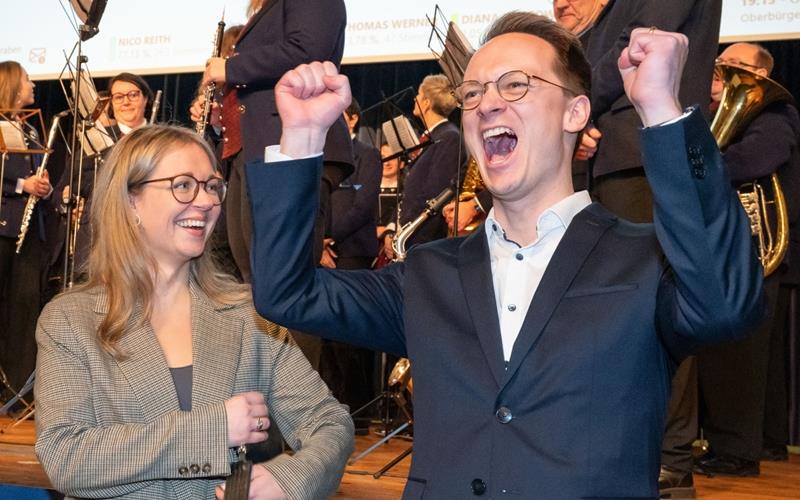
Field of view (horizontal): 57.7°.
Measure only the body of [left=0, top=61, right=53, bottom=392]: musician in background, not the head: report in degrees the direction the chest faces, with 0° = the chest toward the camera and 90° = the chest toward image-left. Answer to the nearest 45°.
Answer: approximately 270°

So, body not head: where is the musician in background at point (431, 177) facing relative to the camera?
to the viewer's left

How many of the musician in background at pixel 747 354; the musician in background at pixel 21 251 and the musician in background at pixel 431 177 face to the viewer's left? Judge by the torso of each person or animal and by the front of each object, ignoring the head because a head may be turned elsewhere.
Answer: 2

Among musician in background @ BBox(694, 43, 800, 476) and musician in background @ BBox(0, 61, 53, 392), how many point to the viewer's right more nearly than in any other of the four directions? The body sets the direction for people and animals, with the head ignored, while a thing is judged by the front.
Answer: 1

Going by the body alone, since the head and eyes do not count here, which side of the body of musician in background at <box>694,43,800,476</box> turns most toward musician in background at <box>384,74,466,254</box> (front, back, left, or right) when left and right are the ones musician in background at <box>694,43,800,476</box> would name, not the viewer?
front

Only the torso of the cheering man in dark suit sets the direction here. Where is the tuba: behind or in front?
behind

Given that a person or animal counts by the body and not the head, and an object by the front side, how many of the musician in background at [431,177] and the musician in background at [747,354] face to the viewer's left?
2

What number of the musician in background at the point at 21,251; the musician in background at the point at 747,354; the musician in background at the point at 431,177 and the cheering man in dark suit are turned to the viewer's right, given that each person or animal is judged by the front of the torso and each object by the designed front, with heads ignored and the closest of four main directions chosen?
1

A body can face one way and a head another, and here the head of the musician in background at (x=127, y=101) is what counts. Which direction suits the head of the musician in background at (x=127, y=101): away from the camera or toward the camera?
toward the camera

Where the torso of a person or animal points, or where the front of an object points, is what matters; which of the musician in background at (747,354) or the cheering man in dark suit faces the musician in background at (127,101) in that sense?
the musician in background at (747,354)

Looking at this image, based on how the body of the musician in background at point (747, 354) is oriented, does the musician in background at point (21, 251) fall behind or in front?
in front

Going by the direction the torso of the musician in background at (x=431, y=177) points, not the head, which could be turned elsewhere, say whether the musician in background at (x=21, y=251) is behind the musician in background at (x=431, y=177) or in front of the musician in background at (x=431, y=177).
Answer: in front

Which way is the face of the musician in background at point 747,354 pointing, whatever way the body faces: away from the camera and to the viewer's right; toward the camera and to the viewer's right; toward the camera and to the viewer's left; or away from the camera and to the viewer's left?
toward the camera and to the viewer's left

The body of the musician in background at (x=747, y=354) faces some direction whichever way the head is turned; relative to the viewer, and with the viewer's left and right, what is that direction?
facing to the left of the viewer
